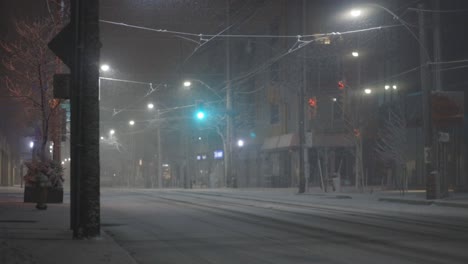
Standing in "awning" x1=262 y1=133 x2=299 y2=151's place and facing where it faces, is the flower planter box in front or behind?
in front

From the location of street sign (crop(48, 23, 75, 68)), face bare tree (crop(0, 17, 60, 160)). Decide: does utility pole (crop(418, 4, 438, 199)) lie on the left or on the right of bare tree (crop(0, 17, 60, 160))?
right

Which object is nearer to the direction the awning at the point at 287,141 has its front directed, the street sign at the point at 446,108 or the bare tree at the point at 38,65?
the bare tree

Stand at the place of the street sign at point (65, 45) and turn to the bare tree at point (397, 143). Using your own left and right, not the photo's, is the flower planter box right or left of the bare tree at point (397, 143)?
left

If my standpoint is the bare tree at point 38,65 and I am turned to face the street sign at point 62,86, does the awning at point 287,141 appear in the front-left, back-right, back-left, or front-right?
back-left

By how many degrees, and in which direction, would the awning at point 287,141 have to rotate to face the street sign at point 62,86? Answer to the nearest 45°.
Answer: approximately 45° to its left

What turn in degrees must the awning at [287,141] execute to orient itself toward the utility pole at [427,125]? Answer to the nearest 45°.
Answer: approximately 45° to its left

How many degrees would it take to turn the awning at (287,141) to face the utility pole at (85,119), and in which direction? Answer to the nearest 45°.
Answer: approximately 45° to its left

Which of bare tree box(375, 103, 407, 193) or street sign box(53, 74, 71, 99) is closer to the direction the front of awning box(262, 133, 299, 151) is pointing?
the street sign

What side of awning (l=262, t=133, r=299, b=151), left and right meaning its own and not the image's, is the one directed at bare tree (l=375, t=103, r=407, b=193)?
left

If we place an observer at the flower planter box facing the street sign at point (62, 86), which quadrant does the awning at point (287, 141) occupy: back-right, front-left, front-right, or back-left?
back-left

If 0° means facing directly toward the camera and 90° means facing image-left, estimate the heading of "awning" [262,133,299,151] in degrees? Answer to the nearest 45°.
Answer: approximately 45°

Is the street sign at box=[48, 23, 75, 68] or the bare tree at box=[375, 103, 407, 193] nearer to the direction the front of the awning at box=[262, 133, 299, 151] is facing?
the street sign
